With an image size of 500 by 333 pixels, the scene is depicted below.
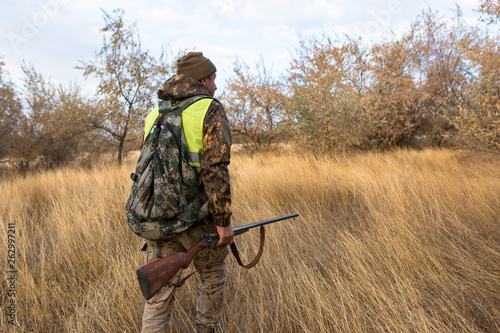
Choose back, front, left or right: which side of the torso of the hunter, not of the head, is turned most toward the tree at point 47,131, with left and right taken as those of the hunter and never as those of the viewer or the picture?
left

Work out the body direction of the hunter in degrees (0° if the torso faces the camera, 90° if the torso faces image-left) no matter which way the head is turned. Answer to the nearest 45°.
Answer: approximately 225°

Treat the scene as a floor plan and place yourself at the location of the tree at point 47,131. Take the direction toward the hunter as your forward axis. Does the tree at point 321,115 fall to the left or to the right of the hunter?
left

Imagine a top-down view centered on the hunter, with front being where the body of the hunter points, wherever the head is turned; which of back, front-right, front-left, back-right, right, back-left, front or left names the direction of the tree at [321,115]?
front
